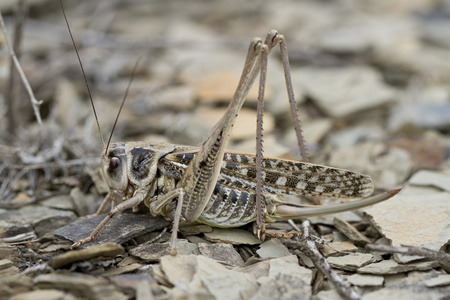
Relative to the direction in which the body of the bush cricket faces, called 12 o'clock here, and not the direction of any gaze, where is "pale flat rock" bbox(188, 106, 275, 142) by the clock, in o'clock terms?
The pale flat rock is roughly at 3 o'clock from the bush cricket.

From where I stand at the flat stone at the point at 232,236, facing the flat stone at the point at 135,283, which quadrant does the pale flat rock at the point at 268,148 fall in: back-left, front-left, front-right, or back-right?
back-right

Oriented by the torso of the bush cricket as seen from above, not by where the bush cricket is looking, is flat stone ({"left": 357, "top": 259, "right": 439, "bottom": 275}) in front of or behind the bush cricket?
behind

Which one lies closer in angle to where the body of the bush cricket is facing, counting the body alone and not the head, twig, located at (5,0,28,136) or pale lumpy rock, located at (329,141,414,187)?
the twig

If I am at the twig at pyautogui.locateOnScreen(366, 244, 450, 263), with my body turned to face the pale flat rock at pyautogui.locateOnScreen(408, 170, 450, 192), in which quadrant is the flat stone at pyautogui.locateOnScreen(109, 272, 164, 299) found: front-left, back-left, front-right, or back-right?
back-left

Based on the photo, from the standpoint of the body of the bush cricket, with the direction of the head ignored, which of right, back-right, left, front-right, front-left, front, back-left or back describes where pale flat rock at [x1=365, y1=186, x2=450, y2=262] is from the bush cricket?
back

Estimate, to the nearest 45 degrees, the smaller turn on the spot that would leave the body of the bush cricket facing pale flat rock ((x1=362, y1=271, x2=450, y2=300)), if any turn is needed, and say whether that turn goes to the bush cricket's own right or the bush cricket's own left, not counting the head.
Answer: approximately 135° to the bush cricket's own left

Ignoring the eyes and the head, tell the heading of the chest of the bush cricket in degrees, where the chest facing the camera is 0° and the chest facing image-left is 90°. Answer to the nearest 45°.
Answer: approximately 90°

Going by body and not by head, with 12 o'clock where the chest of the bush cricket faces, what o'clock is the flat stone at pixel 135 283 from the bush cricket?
The flat stone is roughly at 10 o'clock from the bush cricket.

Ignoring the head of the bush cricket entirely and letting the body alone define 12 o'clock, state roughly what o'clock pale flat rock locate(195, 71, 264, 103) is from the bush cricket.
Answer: The pale flat rock is roughly at 3 o'clock from the bush cricket.

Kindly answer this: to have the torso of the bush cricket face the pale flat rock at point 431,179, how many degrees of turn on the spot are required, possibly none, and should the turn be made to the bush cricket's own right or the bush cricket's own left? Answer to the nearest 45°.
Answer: approximately 135° to the bush cricket's own right
